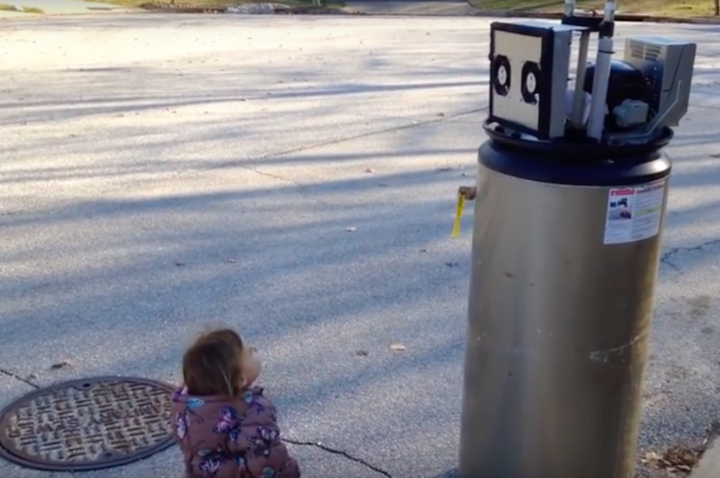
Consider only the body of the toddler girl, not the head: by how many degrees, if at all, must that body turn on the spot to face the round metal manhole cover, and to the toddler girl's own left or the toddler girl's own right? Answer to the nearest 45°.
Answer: approximately 90° to the toddler girl's own left

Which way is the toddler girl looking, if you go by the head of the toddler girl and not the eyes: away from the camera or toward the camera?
away from the camera

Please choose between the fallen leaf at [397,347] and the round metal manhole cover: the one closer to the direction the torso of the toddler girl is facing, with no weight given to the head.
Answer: the fallen leaf

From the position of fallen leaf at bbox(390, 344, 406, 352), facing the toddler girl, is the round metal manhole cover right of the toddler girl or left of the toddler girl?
right

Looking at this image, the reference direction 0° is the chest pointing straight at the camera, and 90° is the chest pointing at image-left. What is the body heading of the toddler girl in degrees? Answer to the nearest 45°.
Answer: approximately 225°
